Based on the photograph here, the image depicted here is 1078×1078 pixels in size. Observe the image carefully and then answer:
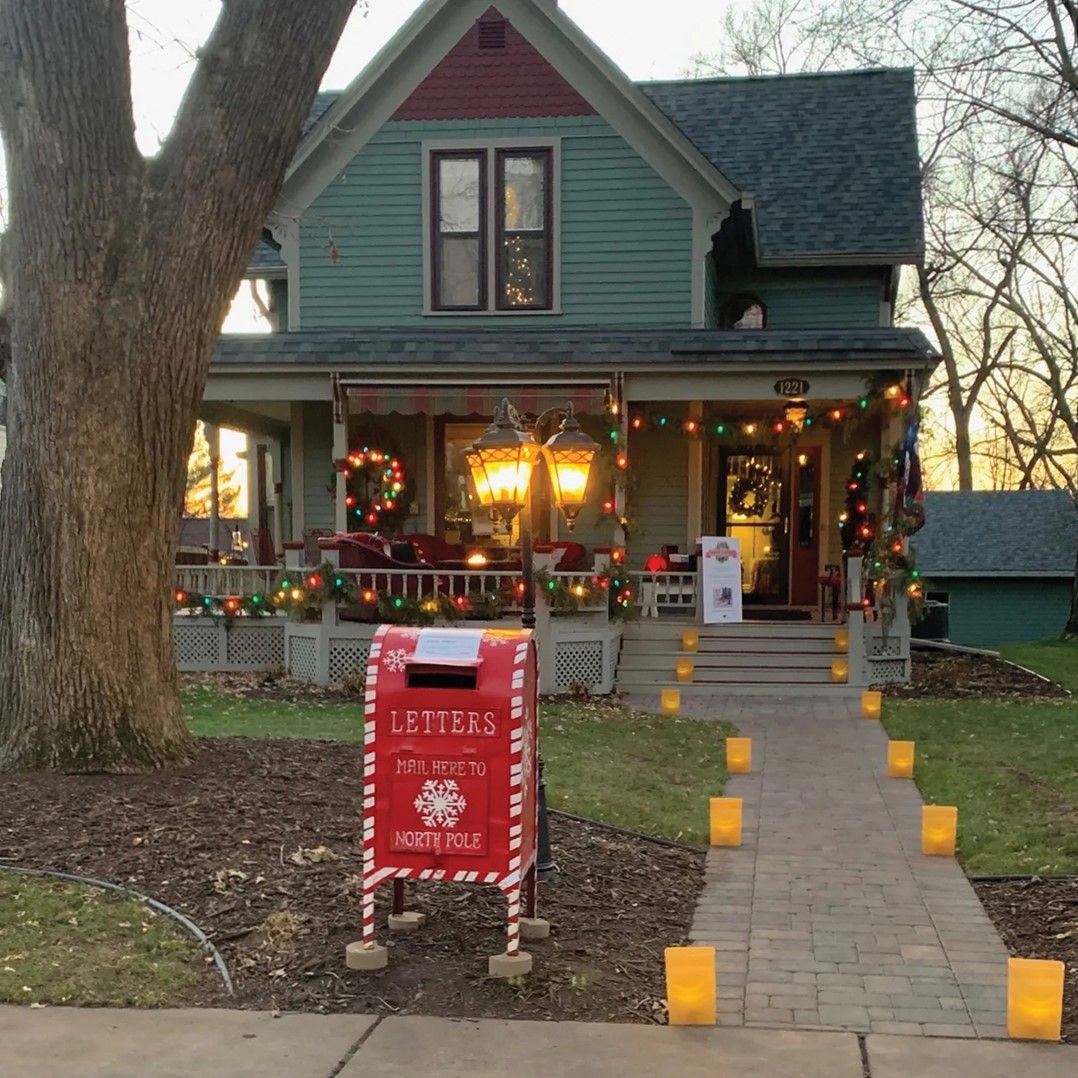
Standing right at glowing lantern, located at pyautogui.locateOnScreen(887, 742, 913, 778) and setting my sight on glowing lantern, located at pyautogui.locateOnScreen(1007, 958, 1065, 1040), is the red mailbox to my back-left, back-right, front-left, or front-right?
front-right

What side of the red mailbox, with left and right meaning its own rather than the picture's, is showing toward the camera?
front

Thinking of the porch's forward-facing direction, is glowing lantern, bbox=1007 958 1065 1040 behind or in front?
in front

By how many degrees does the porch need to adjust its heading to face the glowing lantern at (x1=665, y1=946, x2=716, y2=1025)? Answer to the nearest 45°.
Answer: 0° — it already faces it

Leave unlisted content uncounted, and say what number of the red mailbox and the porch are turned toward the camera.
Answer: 2

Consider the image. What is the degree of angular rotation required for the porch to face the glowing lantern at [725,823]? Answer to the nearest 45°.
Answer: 0° — it already faces it

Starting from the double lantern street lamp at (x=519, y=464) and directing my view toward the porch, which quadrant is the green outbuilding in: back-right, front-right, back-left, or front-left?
front-right

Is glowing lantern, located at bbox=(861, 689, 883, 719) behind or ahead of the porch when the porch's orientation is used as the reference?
ahead

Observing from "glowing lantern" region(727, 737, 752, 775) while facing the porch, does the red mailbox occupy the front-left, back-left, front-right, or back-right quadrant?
back-left

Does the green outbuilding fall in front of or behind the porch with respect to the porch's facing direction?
behind

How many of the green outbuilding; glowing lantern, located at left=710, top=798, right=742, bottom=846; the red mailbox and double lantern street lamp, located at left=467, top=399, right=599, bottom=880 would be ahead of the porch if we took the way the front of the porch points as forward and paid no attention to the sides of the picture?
3

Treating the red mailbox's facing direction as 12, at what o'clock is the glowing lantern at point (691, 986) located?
The glowing lantern is roughly at 10 o'clock from the red mailbox.

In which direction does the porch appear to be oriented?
toward the camera

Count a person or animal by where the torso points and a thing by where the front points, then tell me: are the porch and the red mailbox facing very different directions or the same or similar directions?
same or similar directions

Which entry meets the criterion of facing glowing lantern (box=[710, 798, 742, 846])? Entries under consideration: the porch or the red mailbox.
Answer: the porch
